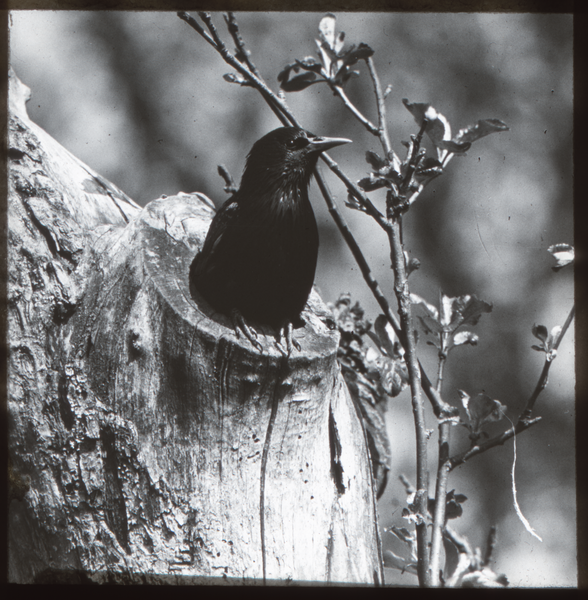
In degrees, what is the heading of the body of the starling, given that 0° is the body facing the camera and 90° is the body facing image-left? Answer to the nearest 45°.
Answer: approximately 315°
